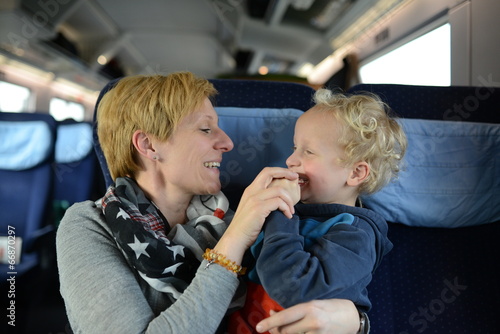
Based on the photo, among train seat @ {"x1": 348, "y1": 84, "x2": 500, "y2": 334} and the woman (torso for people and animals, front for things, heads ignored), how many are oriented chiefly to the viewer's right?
1

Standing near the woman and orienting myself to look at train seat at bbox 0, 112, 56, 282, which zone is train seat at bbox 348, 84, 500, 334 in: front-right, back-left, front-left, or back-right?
back-right

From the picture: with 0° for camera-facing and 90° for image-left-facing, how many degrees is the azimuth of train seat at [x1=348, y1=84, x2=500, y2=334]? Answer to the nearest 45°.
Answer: approximately 0°

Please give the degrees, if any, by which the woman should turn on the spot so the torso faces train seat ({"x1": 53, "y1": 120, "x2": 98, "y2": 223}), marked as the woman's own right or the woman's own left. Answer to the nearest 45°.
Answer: approximately 135° to the woman's own left

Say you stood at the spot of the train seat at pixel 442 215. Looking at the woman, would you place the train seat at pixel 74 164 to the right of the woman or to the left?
right

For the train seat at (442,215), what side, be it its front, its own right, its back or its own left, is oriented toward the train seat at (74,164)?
right

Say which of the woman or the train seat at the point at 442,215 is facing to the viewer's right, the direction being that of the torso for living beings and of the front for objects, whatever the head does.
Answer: the woman

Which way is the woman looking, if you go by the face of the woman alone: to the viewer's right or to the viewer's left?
to the viewer's right

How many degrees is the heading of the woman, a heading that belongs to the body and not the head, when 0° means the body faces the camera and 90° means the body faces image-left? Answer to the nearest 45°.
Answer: approximately 270°
